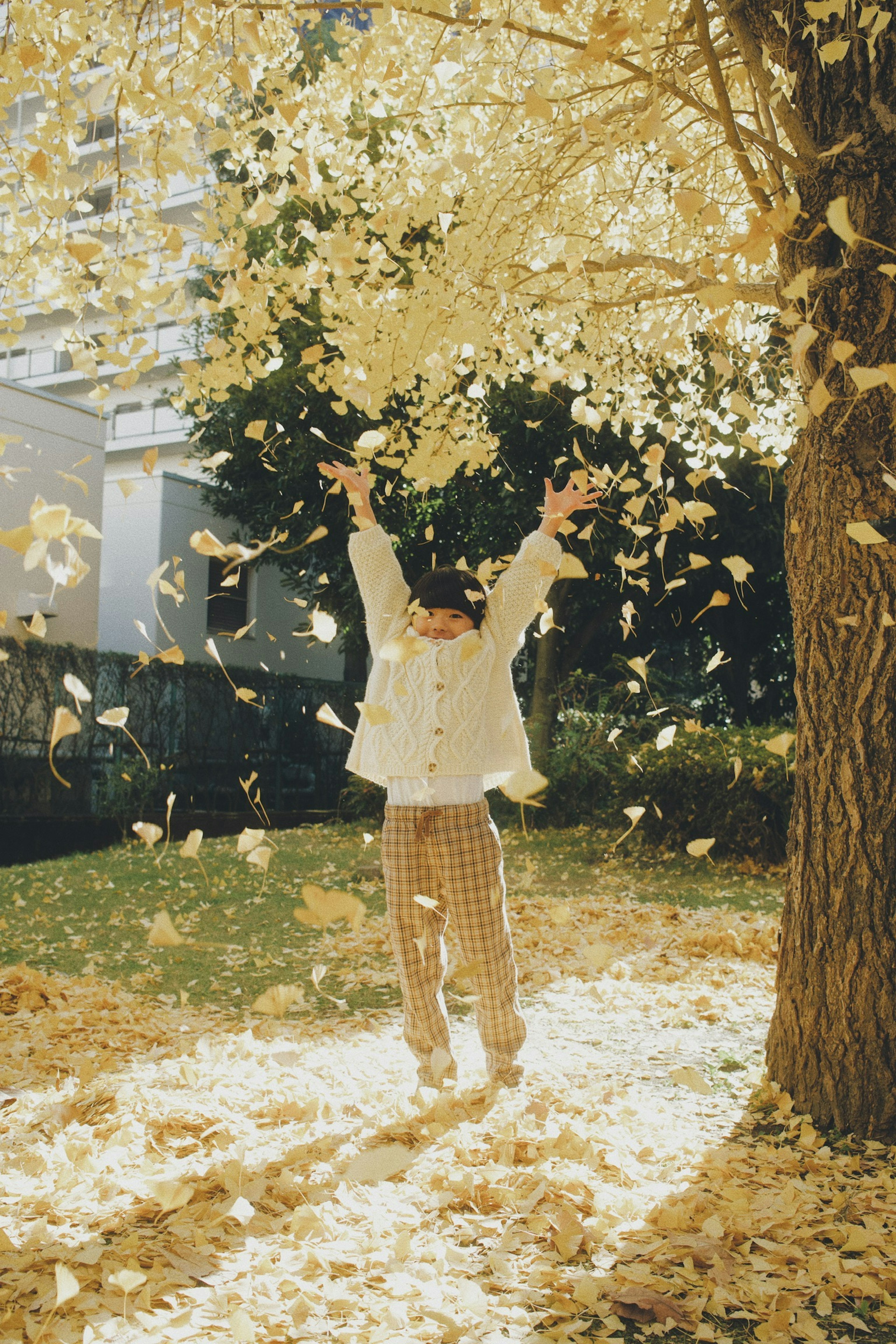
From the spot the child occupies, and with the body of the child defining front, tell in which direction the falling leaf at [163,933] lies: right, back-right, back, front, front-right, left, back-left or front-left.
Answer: front-right

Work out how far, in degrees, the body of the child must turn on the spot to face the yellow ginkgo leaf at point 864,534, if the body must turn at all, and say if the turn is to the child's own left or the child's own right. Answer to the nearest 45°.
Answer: approximately 90° to the child's own left

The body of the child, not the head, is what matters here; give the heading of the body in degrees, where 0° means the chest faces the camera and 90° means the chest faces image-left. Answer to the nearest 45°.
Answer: approximately 0°

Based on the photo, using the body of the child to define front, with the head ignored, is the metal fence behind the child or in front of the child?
behind

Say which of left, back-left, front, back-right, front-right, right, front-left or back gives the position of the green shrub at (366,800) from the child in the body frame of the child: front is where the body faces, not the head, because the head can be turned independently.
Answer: back

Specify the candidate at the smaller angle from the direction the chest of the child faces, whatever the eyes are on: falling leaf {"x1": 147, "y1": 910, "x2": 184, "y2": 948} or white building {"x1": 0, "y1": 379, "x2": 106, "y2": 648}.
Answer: the falling leaf

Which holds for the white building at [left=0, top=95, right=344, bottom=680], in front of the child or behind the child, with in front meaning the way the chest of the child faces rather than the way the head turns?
behind
